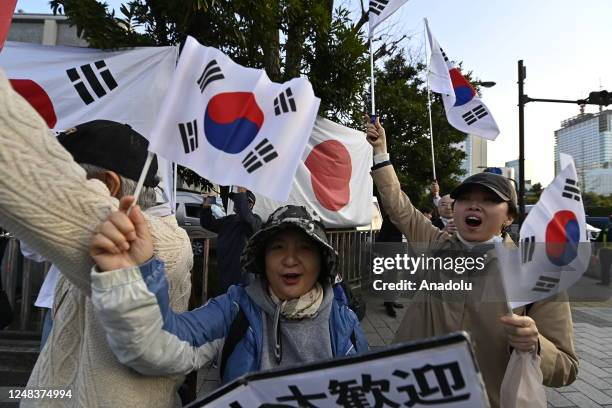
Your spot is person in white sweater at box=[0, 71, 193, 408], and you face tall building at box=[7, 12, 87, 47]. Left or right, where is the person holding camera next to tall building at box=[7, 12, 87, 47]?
right

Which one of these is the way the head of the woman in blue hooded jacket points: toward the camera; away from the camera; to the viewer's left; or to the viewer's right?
toward the camera

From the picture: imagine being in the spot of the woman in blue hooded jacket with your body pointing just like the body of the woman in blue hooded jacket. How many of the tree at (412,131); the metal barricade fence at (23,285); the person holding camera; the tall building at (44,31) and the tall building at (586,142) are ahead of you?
0

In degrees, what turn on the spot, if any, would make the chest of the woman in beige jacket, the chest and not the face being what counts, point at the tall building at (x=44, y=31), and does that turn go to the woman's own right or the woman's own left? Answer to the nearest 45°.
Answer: approximately 90° to the woman's own right

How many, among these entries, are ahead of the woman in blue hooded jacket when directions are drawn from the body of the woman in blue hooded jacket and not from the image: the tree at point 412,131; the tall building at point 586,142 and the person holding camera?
0

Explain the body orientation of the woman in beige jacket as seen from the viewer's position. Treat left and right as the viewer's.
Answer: facing the viewer and to the left of the viewer

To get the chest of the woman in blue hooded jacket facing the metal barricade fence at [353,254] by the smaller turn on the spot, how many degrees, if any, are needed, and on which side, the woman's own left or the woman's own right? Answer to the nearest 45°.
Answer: approximately 180°

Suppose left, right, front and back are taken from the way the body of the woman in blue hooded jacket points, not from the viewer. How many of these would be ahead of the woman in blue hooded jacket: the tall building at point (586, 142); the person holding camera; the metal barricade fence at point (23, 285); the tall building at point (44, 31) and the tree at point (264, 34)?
0

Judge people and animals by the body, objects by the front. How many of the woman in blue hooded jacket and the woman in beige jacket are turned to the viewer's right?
0

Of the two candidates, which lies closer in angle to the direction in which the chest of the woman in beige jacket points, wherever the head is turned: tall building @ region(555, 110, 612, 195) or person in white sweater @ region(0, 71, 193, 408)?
the person in white sweater

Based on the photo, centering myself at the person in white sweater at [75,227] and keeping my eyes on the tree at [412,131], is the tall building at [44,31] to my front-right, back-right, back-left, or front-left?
front-left

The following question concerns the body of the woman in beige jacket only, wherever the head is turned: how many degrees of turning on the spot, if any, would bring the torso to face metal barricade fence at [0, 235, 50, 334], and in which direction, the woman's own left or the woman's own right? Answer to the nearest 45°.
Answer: approximately 45° to the woman's own right

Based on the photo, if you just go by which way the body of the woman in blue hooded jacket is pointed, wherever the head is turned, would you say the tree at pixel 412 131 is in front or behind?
behind

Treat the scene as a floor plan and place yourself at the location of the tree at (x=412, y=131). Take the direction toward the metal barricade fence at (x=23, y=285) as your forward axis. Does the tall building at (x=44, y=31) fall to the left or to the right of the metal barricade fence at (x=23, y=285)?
right

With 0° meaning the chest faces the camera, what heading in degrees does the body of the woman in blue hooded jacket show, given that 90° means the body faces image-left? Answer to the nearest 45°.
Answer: approximately 0°
